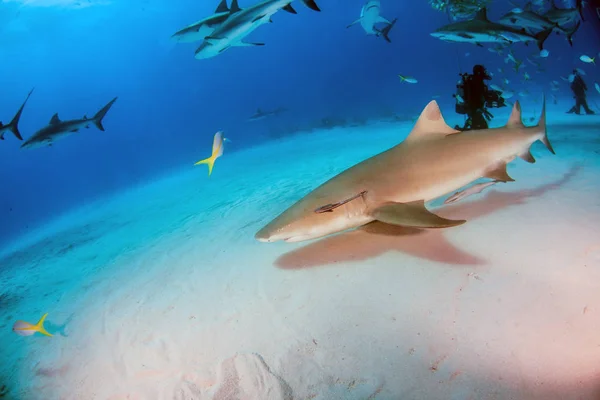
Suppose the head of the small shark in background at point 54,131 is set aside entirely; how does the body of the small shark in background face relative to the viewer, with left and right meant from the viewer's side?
facing to the left of the viewer

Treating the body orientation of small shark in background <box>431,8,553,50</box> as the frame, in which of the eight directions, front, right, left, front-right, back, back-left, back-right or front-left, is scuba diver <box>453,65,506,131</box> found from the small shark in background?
right

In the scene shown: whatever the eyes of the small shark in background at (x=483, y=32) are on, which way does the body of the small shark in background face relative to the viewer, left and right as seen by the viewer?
facing to the left of the viewer

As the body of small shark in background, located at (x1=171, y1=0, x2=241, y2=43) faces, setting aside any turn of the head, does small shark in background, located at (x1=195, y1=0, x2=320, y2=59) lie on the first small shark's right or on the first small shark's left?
on the first small shark's left

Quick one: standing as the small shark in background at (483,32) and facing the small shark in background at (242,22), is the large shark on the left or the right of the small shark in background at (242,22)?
left

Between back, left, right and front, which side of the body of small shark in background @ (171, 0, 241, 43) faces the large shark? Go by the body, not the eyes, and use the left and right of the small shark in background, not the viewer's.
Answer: left

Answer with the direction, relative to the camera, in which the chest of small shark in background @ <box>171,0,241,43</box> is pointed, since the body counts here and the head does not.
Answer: to the viewer's left

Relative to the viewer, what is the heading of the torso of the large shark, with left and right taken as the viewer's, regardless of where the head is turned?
facing the viewer and to the left of the viewer
